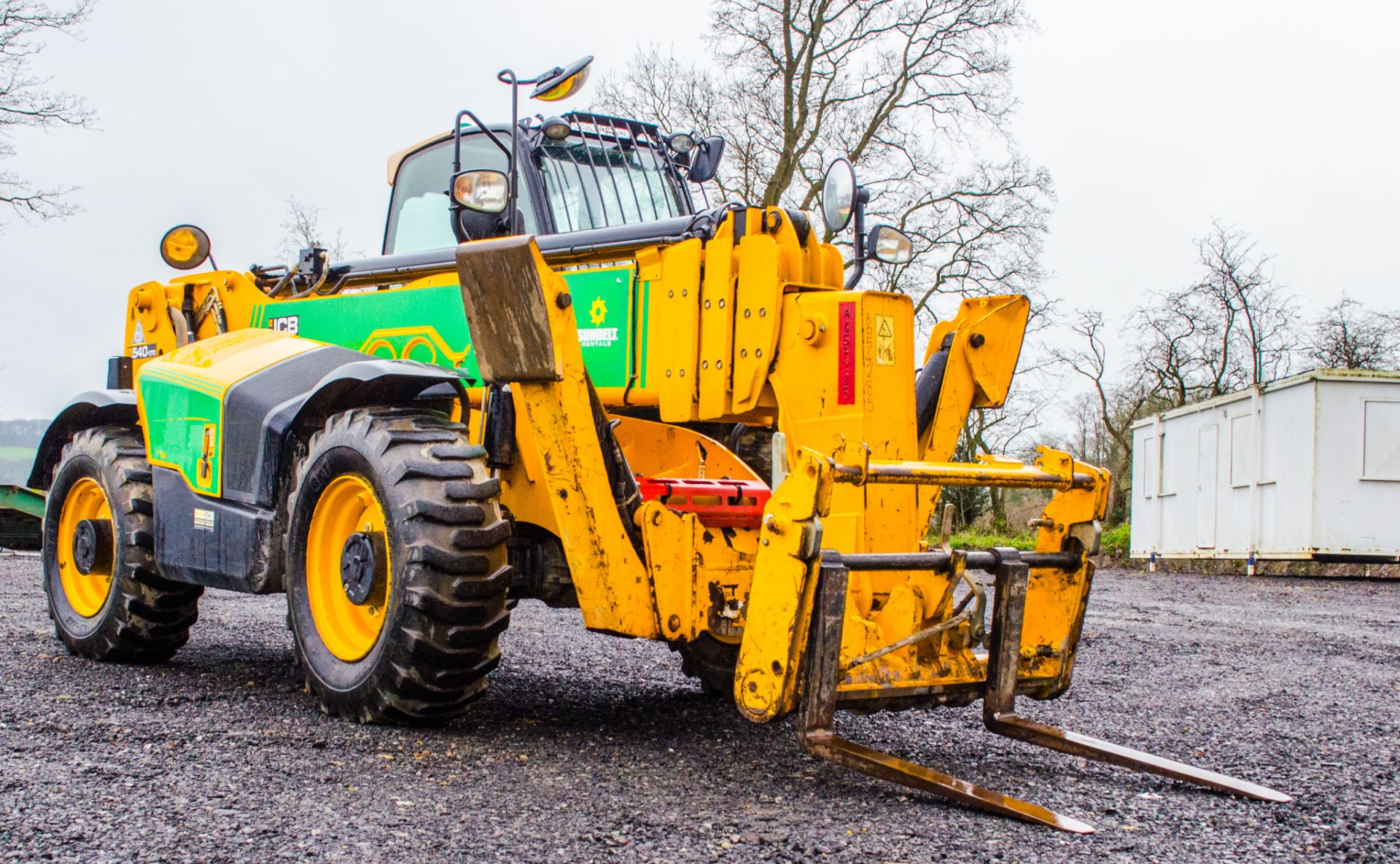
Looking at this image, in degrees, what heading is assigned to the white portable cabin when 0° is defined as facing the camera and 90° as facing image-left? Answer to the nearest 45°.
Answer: approximately 45°

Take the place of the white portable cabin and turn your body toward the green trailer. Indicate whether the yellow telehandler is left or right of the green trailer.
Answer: left

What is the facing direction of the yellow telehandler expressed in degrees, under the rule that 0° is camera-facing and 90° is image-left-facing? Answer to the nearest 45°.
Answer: approximately 315°

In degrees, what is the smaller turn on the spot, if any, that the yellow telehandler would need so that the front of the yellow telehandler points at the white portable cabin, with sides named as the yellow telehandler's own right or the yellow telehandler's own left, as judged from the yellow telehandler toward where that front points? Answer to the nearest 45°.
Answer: approximately 90° to the yellow telehandler's own left

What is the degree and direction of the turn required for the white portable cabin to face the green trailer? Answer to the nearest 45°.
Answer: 0° — it already faces it

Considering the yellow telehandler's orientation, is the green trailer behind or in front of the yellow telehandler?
behind
